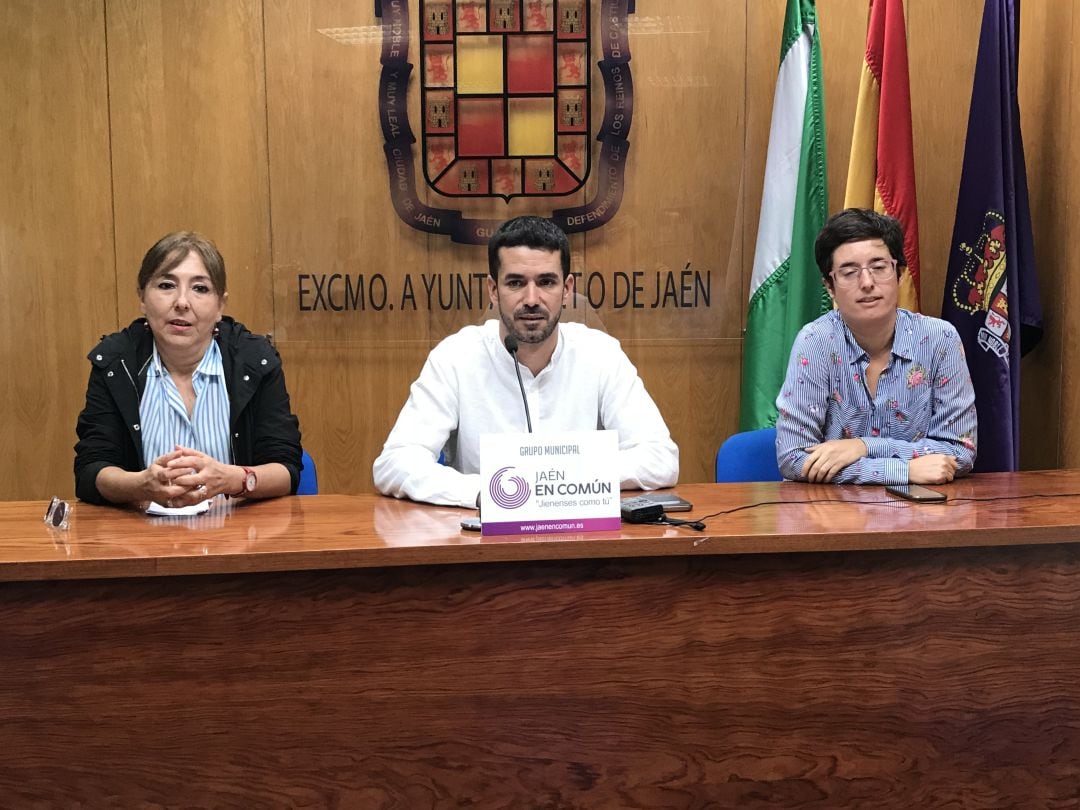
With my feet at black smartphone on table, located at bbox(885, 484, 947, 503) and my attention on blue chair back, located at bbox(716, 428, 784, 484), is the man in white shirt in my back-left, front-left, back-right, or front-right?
front-left

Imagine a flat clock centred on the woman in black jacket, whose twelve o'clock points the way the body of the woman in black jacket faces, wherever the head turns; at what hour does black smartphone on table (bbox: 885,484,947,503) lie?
The black smartphone on table is roughly at 10 o'clock from the woman in black jacket.

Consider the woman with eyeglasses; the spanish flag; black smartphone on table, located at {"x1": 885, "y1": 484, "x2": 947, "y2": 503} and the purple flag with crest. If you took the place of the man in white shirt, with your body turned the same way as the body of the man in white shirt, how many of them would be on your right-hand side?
0

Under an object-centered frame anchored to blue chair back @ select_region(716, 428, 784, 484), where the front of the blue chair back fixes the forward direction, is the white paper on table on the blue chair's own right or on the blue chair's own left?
on the blue chair's own right

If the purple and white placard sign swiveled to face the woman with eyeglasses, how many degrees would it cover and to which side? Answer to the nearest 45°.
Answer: approximately 135° to its left

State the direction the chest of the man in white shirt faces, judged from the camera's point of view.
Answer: toward the camera

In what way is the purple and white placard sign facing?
toward the camera

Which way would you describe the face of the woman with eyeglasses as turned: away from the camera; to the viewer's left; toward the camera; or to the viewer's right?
toward the camera

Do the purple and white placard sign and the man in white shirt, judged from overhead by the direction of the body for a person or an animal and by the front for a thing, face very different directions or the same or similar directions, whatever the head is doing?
same or similar directions

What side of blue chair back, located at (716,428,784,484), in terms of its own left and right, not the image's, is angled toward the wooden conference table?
front

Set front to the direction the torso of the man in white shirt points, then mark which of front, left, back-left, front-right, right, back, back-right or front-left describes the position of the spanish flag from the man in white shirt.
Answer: back-left

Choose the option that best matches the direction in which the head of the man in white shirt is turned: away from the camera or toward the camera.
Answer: toward the camera

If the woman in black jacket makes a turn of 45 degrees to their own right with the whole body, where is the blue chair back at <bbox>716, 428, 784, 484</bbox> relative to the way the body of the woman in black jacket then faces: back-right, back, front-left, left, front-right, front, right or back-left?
back-left

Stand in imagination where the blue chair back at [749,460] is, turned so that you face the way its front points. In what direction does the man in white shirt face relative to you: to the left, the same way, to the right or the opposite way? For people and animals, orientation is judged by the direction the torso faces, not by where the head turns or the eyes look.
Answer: the same way

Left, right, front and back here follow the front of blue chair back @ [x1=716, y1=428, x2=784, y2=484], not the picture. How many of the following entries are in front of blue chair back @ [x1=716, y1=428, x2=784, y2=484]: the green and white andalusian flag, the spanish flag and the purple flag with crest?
0
